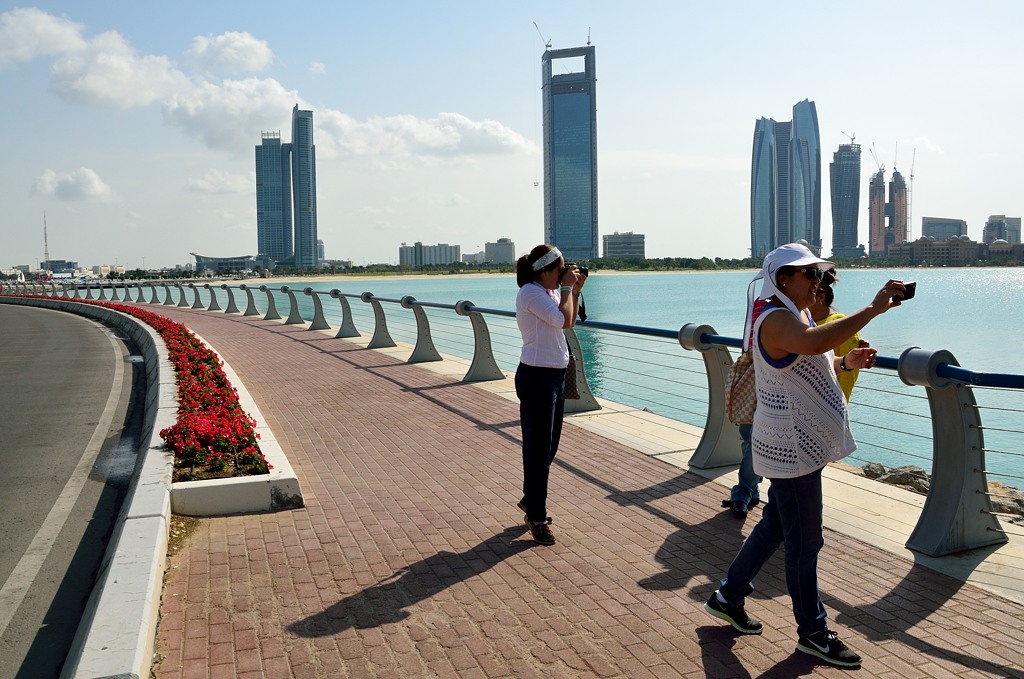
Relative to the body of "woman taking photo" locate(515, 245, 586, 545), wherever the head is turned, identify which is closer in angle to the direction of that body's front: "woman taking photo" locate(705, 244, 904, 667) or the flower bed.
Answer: the woman taking photo

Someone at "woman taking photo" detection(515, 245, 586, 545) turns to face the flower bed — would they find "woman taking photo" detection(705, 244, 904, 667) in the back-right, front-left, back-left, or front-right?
back-left

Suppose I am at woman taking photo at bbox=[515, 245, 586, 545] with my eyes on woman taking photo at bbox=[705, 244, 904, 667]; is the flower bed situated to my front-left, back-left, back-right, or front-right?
back-right

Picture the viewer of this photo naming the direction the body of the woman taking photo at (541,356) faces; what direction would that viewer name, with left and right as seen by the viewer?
facing to the right of the viewer

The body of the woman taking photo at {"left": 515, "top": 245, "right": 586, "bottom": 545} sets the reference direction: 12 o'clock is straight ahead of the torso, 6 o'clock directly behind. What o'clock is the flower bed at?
The flower bed is roughly at 7 o'clock from the woman taking photo.

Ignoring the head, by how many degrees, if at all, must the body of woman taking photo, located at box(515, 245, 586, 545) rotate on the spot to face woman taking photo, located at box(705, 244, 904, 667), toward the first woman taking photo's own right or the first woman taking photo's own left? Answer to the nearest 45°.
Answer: approximately 45° to the first woman taking photo's own right

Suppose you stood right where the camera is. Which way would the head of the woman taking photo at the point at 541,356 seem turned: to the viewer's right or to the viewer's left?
to the viewer's right
